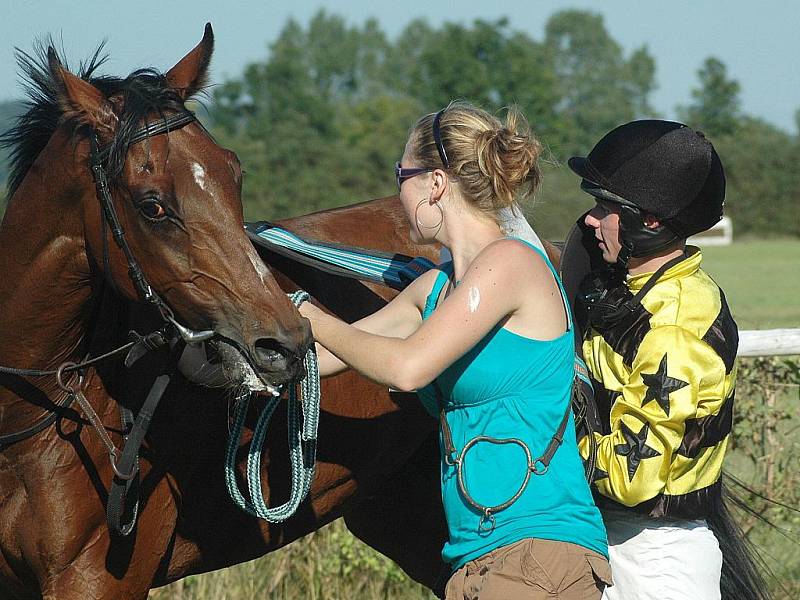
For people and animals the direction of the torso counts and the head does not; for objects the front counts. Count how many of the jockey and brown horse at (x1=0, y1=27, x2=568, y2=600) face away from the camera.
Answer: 0

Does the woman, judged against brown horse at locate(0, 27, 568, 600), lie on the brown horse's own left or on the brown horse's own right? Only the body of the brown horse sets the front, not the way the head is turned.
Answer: on the brown horse's own left

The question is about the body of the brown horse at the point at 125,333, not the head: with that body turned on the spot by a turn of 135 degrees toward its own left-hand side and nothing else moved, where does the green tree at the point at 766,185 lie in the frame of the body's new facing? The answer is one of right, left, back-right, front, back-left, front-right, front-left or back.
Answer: front-left

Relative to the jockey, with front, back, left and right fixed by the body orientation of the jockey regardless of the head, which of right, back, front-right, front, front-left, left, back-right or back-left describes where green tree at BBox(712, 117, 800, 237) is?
right

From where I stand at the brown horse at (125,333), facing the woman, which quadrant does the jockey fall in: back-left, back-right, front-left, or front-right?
front-left

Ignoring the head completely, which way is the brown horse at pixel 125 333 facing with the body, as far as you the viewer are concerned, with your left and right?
facing the viewer and to the left of the viewer

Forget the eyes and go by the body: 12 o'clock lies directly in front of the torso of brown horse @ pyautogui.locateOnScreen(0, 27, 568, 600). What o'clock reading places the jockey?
The jockey is roughly at 8 o'clock from the brown horse.

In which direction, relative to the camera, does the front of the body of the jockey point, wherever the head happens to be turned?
to the viewer's left

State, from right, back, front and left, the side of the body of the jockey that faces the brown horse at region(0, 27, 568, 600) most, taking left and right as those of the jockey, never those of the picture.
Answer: front

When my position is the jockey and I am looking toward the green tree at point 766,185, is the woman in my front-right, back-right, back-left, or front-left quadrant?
back-left
